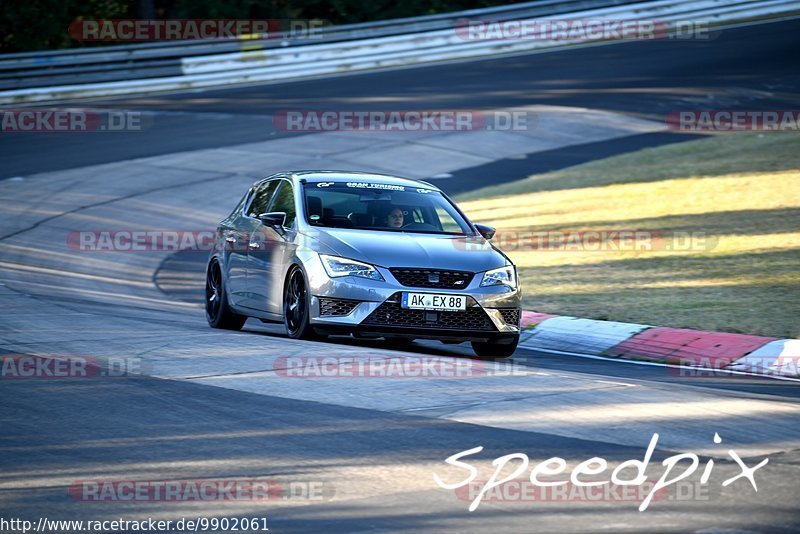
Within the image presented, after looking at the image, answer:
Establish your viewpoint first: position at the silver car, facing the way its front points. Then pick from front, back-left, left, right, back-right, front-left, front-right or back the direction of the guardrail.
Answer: back-left
